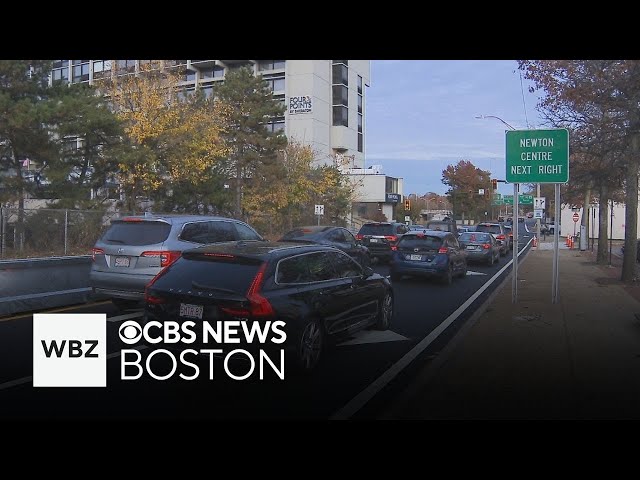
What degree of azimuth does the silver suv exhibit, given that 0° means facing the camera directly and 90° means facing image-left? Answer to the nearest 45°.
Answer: approximately 225°

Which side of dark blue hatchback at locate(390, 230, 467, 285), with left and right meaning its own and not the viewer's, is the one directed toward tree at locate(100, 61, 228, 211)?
left

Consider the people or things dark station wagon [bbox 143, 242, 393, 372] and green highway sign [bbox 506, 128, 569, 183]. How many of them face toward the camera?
1

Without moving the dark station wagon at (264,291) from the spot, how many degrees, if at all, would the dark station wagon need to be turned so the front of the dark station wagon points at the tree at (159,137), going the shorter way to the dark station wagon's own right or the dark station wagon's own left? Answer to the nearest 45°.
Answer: approximately 45° to the dark station wagon's own left

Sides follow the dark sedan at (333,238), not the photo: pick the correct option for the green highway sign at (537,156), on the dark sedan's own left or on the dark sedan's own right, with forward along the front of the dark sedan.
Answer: on the dark sedan's own right

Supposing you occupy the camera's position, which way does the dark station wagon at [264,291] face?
facing away from the viewer and to the right of the viewer

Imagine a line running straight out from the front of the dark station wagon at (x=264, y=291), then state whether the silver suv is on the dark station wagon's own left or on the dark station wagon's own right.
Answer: on the dark station wagon's own left

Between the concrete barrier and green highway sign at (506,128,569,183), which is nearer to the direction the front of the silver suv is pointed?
the green highway sign

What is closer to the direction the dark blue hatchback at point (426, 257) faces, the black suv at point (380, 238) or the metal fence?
the black suv
